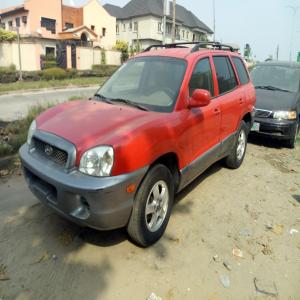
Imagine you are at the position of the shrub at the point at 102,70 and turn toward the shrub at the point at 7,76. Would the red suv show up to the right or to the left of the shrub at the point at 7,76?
left

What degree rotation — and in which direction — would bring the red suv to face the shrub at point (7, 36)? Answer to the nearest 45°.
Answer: approximately 135° to its right

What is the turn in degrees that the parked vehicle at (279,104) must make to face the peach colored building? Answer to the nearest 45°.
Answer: approximately 90° to its right

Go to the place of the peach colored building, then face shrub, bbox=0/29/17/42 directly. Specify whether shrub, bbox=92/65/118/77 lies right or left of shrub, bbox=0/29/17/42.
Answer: left

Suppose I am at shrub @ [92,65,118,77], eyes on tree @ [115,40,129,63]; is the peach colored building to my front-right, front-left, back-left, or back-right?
front-left

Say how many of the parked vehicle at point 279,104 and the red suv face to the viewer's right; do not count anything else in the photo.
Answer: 0

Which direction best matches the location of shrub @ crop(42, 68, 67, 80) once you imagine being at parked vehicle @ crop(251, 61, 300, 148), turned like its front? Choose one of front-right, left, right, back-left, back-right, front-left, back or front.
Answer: right

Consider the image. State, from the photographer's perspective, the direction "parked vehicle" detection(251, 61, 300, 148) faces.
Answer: facing the viewer and to the left of the viewer
